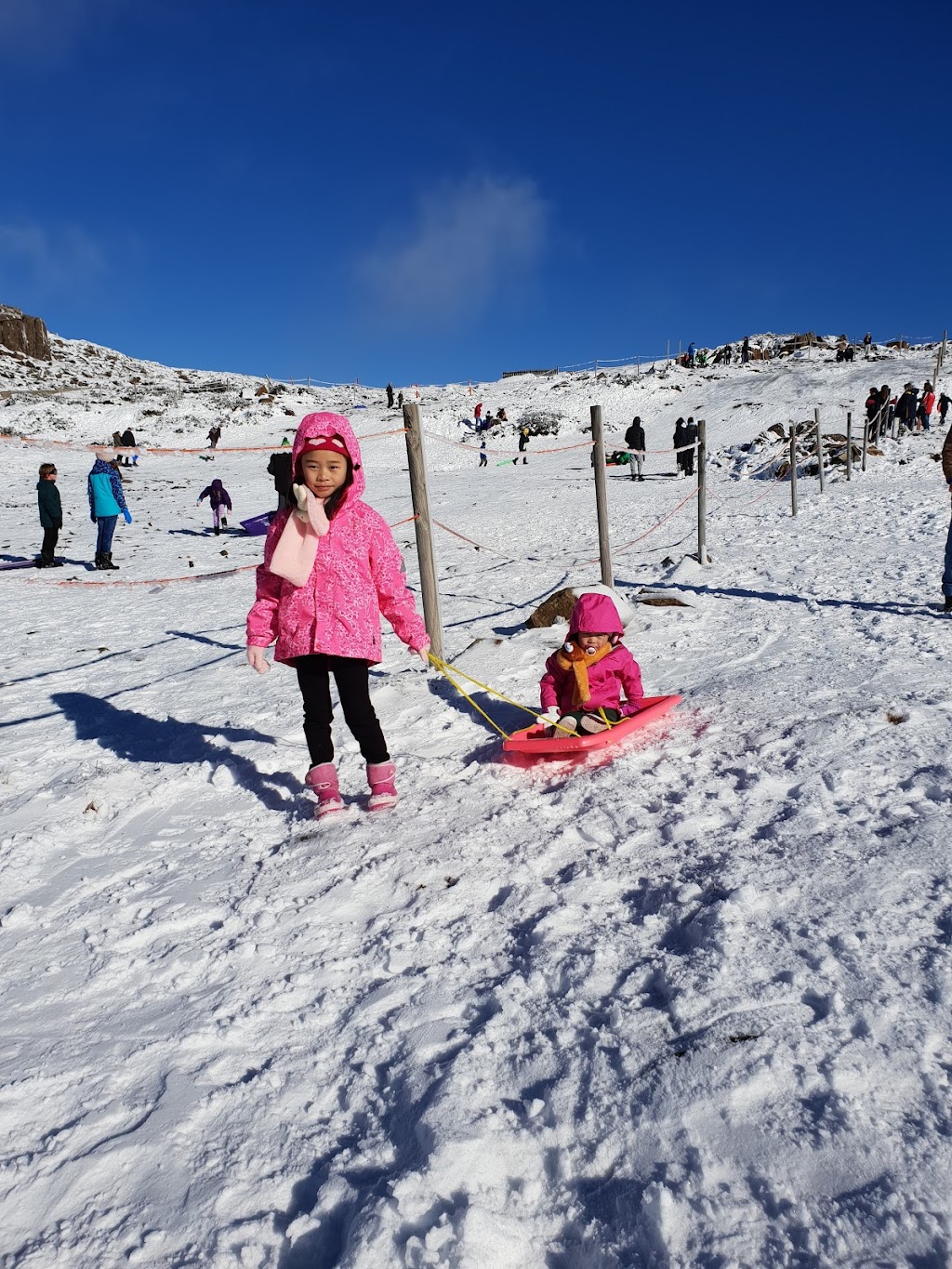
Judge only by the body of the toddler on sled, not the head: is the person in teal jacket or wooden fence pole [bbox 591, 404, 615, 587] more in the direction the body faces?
the person in teal jacket

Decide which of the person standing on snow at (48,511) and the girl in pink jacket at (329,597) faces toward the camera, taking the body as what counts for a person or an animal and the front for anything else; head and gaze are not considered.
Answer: the girl in pink jacket

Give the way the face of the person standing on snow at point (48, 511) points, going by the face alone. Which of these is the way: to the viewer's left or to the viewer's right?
to the viewer's right

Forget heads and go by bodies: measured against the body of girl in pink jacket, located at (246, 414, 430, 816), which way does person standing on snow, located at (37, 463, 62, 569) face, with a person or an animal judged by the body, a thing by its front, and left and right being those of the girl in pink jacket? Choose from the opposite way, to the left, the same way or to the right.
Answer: to the left

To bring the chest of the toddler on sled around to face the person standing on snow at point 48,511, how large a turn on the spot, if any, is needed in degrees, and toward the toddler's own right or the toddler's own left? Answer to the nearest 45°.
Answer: approximately 90° to the toddler's own right

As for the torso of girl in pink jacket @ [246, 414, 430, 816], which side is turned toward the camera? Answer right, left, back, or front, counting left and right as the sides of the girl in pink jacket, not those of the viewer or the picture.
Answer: front

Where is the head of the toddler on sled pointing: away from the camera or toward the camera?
toward the camera

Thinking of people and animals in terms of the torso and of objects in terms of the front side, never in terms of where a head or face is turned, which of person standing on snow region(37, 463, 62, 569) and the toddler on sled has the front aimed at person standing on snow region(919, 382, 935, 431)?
person standing on snow region(37, 463, 62, 569)

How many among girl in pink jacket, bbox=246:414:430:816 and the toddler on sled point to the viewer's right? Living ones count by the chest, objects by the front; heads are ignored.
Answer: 0

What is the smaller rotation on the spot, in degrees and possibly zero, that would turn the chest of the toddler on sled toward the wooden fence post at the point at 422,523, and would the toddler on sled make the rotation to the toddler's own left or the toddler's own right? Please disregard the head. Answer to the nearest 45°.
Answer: approximately 90° to the toddler's own right

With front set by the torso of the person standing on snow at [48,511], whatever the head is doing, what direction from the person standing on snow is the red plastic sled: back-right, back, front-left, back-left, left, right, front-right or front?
right

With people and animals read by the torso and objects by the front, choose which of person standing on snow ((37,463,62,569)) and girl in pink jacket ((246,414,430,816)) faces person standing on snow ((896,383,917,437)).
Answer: person standing on snow ((37,463,62,569))

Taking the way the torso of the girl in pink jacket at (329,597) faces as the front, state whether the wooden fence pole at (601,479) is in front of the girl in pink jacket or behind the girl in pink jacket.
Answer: behind

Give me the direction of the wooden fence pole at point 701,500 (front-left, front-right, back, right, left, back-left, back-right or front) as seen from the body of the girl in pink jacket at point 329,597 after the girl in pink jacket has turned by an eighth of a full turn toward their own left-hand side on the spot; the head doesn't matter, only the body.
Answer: left

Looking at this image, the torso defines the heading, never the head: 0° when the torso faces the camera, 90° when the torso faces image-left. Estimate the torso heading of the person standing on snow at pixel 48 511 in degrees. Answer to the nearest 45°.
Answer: approximately 270°
